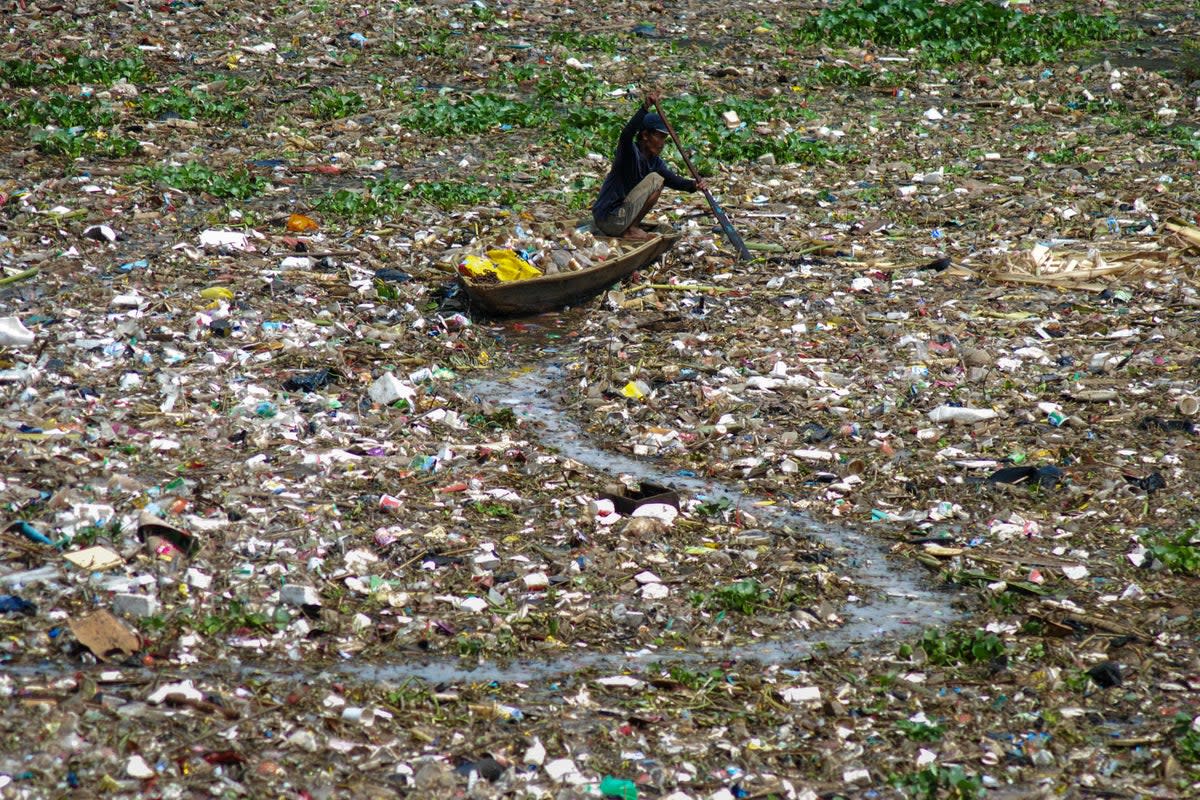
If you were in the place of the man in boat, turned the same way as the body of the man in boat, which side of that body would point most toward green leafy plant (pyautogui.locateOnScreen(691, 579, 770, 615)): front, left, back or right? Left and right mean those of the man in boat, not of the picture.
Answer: right

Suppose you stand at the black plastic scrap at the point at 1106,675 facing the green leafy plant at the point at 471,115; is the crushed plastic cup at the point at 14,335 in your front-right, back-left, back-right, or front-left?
front-left

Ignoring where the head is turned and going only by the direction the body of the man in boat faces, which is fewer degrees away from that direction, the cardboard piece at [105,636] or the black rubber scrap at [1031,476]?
the black rubber scrap

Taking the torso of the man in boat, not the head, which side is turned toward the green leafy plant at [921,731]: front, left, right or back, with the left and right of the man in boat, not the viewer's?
right

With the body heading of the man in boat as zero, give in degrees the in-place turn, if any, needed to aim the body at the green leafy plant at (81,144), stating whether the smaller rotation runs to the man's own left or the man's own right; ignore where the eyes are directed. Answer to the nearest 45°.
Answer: approximately 180°

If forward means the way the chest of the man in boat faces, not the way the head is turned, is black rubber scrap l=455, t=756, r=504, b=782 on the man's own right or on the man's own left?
on the man's own right

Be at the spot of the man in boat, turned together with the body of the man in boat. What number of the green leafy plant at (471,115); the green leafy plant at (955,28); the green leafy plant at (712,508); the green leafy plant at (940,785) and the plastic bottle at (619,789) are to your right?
3

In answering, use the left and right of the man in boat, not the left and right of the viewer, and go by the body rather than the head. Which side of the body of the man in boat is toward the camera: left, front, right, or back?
right

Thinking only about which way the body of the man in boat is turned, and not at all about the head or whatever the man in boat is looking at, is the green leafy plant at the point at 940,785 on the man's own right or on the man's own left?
on the man's own right

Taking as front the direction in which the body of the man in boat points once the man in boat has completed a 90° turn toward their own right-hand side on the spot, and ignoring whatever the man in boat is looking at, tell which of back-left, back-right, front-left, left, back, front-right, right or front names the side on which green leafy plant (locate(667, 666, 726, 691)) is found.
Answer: front

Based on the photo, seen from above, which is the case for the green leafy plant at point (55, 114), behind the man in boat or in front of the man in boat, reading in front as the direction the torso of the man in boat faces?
behind

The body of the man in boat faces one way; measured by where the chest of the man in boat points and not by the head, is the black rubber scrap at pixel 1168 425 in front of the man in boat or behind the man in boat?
in front

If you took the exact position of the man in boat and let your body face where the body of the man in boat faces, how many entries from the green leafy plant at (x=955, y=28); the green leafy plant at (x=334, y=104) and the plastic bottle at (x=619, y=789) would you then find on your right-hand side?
1

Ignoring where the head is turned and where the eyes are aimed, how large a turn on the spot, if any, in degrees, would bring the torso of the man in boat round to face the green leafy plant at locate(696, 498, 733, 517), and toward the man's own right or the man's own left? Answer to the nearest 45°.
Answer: approximately 90° to the man's own right

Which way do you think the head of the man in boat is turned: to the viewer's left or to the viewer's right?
to the viewer's right

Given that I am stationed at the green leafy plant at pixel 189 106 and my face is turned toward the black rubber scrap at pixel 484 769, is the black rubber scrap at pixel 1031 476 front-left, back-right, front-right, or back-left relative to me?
front-left

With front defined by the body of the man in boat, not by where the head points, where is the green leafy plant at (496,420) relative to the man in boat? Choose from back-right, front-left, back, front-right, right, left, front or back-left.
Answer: right
